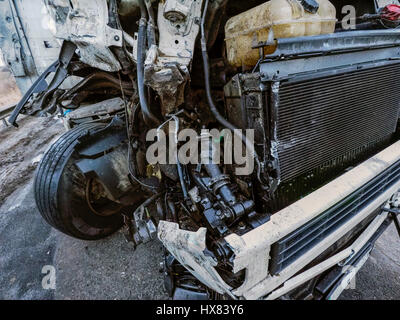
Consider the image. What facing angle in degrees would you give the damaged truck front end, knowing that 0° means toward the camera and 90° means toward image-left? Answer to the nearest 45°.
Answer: approximately 315°
